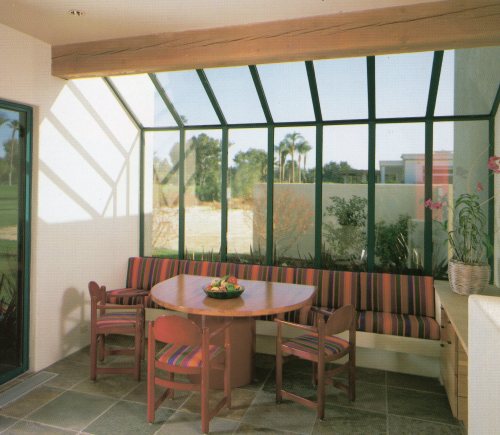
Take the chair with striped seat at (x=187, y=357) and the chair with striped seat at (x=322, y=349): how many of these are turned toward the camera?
0

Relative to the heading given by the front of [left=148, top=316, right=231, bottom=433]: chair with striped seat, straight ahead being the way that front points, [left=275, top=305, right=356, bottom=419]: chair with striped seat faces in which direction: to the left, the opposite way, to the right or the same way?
to the left

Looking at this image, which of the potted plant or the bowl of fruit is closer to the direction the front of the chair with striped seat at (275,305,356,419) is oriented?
the bowl of fruit

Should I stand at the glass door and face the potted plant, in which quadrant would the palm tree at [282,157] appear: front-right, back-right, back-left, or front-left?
front-left

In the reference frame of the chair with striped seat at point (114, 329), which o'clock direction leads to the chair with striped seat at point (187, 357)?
the chair with striped seat at point (187, 357) is roughly at 2 o'clock from the chair with striped seat at point (114, 329).

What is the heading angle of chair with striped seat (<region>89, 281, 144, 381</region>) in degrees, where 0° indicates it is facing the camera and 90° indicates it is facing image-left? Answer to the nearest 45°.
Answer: approximately 270°

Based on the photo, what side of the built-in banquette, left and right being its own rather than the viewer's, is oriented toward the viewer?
front
